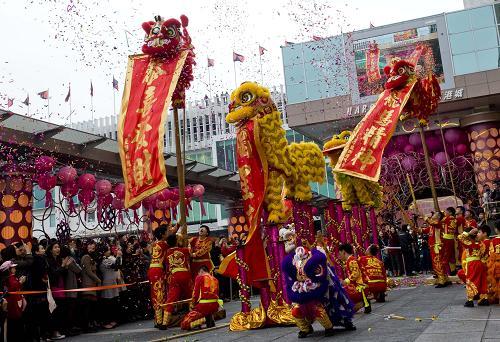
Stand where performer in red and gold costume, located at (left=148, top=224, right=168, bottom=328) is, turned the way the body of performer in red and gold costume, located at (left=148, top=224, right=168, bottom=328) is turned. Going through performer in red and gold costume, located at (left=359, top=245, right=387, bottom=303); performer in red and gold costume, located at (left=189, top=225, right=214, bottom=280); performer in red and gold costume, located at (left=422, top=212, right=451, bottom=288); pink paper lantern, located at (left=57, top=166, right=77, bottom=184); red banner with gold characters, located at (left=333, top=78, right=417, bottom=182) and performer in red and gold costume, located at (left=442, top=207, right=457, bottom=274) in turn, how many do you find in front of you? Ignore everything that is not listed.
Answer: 5

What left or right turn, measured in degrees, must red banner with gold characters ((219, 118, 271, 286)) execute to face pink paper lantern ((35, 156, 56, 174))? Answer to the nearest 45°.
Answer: approximately 90° to its right

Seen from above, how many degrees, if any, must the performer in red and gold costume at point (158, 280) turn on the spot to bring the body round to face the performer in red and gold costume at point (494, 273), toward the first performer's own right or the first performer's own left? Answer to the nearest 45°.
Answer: approximately 45° to the first performer's own right

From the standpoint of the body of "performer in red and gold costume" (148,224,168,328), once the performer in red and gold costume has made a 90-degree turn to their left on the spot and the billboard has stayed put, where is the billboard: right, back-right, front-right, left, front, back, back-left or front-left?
front-right

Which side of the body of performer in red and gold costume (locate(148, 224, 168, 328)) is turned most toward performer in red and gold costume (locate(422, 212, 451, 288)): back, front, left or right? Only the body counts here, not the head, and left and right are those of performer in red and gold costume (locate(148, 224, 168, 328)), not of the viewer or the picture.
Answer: front

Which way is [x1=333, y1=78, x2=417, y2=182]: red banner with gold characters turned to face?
toward the camera

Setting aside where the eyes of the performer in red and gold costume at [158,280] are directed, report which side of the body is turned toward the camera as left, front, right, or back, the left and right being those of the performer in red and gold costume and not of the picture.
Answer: right

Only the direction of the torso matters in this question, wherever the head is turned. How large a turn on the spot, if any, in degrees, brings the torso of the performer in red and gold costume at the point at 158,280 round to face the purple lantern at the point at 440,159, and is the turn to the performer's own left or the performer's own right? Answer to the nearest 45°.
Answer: approximately 45° to the performer's own left

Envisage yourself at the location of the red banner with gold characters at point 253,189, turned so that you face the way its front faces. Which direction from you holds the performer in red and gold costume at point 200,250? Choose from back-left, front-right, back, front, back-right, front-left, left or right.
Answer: right

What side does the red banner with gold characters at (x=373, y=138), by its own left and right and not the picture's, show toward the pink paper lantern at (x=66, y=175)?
right

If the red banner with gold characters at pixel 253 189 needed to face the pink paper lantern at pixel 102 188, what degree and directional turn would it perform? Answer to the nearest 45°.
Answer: approximately 90° to its right

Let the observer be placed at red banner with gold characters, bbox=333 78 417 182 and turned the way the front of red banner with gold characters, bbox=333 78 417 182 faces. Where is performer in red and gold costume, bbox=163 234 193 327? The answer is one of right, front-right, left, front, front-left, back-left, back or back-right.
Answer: front-right

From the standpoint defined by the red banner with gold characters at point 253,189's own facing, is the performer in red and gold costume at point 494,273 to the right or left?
on its left
